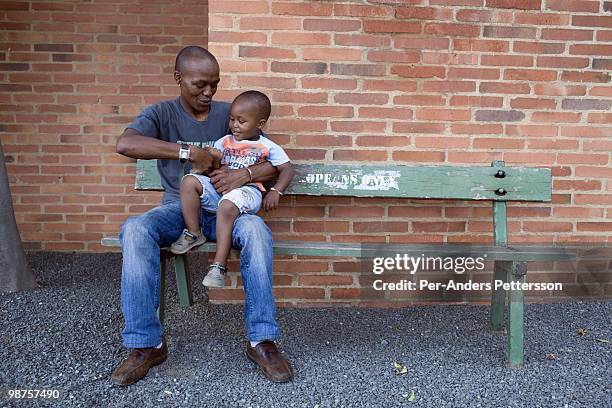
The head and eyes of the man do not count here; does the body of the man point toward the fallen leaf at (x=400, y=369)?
no

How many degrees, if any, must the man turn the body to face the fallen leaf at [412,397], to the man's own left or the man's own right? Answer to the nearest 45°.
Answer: approximately 45° to the man's own left

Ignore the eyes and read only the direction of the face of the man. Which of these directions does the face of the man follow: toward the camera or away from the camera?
toward the camera

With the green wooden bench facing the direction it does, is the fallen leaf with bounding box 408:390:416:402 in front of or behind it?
in front

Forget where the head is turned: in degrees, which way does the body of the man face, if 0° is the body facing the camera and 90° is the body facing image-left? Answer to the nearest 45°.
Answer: approximately 0°

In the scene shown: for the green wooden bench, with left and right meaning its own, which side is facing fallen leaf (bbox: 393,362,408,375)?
front

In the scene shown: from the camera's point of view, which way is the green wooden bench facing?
toward the camera
